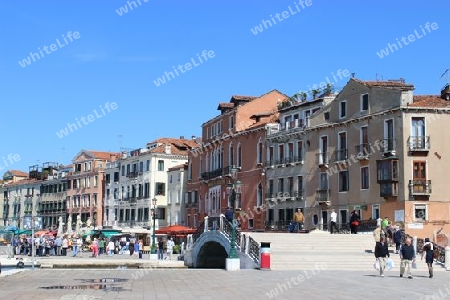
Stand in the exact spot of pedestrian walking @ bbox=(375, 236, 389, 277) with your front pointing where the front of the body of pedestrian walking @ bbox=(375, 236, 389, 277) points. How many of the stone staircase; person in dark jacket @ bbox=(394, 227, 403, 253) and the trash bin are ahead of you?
0

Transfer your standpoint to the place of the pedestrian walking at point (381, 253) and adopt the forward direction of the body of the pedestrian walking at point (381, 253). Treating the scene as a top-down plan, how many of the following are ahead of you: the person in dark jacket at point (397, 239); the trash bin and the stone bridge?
0

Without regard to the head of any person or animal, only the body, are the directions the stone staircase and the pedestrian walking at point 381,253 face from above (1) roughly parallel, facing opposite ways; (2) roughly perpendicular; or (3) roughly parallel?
roughly parallel

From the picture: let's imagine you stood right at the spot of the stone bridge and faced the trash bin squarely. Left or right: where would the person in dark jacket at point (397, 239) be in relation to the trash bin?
left

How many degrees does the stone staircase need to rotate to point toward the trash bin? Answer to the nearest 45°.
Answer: approximately 45° to its right

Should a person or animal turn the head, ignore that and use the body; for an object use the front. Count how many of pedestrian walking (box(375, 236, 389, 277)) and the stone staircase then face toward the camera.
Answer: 2

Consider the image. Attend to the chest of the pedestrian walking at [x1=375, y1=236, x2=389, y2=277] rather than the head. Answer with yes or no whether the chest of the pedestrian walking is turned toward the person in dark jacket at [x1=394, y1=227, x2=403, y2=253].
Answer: no

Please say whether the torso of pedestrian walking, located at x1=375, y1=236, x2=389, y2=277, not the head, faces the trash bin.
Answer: no

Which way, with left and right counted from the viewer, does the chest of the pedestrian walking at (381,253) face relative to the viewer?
facing the viewer

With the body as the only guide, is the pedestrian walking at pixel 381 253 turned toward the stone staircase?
no

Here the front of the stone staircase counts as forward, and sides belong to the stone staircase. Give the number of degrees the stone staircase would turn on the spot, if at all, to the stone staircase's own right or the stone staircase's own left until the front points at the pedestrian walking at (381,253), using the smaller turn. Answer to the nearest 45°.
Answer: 0° — it already faces them

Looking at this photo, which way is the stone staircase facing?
toward the camera
